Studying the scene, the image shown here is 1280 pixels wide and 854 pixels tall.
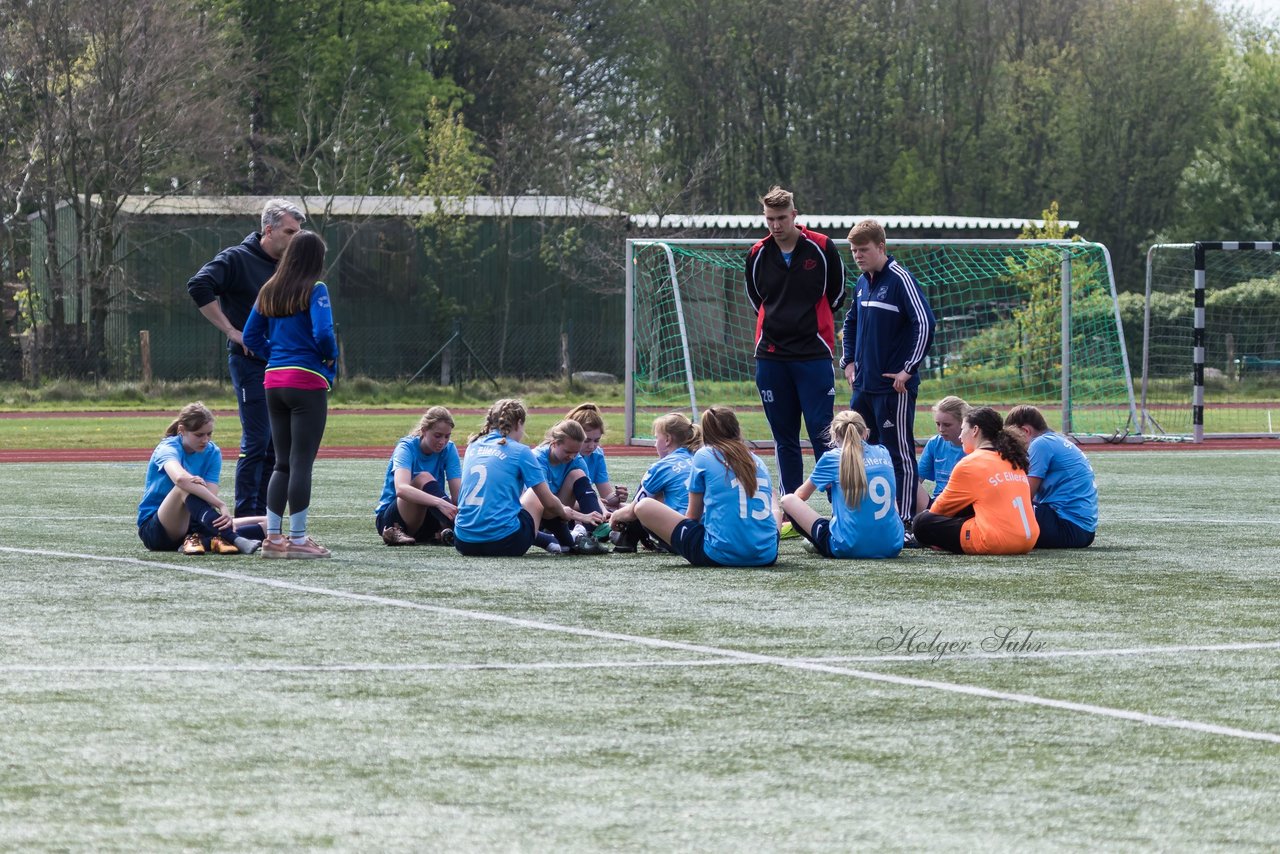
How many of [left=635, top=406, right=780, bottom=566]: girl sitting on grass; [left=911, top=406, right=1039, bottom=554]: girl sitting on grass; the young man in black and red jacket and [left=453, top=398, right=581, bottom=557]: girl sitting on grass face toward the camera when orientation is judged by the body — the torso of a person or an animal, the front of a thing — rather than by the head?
1

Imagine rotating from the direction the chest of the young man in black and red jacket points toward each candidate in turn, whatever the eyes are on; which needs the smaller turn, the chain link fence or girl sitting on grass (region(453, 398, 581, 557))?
the girl sitting on grass

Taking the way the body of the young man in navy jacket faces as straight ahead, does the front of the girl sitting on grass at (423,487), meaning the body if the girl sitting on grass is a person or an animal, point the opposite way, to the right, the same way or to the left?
to the left

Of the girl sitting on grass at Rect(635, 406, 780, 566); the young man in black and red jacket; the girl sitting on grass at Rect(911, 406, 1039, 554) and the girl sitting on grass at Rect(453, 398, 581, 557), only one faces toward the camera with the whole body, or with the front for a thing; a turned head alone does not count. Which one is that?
the young man in black and red jacket

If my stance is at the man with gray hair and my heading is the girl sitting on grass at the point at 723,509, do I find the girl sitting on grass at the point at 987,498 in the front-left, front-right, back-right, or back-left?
front-left

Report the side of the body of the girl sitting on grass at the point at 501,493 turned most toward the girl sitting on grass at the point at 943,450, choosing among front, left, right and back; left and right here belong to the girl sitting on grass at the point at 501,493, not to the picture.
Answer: front

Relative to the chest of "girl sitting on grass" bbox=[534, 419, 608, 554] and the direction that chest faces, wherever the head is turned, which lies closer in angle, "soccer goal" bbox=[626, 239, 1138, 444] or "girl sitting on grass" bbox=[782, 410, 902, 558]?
the girl sitting on grass

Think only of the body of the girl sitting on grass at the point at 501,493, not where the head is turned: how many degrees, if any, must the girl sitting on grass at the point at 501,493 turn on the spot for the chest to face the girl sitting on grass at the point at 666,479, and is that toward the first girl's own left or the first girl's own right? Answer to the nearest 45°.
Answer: approximately 45° to the first girl's own right

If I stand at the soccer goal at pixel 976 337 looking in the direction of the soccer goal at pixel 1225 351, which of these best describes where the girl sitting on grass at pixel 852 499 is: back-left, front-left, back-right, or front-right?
back-right

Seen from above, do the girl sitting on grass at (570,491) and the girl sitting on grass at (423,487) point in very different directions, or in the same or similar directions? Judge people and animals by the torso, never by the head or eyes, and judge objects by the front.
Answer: same or similar directions

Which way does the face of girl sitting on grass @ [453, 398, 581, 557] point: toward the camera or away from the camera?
away from the camera

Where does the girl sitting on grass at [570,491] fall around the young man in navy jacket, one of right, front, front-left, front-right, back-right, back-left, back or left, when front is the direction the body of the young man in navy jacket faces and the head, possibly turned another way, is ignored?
front-right

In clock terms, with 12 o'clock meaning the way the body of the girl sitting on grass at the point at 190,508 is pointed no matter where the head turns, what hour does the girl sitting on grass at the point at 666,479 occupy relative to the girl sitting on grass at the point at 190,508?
the girl sitting on grass at the point at 666,479 is roughly at 11 o'clock from the girl sitting on grass at the point at 190,508.

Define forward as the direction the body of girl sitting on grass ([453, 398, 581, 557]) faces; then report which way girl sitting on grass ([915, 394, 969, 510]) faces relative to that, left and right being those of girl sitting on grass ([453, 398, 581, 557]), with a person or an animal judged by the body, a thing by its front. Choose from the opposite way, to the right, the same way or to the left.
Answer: the opposite way

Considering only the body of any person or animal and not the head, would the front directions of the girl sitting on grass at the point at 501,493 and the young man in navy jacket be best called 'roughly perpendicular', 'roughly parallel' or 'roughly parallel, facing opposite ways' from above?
roughly parallel, facing opposite ways

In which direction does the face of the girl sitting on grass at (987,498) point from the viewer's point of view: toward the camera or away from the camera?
away from the camera

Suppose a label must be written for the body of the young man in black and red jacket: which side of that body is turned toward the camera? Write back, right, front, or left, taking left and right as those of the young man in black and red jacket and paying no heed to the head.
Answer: front

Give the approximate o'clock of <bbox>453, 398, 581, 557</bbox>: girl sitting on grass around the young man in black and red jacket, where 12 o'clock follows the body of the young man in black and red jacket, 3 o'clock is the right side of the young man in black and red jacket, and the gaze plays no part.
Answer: The girl sitting on grass is roughly at 2 o'clock from the young man in black and red jacket.

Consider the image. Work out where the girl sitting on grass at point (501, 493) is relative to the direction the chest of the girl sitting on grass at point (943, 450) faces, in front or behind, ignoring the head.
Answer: in front
